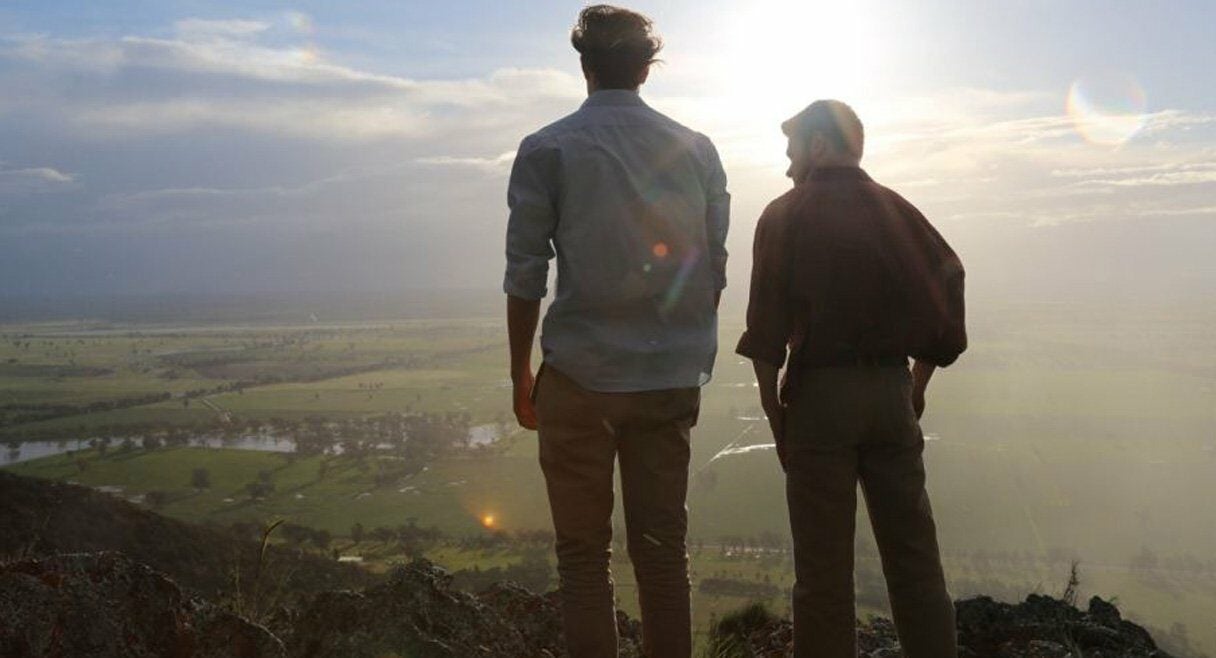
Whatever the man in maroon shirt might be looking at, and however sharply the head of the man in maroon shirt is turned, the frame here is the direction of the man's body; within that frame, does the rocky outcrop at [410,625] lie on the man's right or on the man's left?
on the man's left

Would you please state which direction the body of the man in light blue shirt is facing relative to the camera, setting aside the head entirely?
away from the camera

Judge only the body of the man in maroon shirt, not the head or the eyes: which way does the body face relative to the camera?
away from the camera

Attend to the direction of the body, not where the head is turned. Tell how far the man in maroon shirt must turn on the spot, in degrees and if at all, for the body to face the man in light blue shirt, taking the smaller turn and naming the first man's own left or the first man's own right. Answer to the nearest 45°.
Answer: approximately 135° to the first man's own left

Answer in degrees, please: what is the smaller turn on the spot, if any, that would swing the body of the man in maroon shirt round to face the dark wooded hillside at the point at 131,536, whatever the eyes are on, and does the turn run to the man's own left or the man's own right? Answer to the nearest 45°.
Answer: approximately 45° to the man's own left

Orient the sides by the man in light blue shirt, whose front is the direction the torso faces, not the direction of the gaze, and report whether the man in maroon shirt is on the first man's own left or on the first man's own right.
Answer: on the first man's own right

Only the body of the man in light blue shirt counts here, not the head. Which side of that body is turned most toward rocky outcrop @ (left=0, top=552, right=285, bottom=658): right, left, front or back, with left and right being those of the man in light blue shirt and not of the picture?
left

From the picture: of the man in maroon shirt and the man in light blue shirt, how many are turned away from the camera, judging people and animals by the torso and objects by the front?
2
